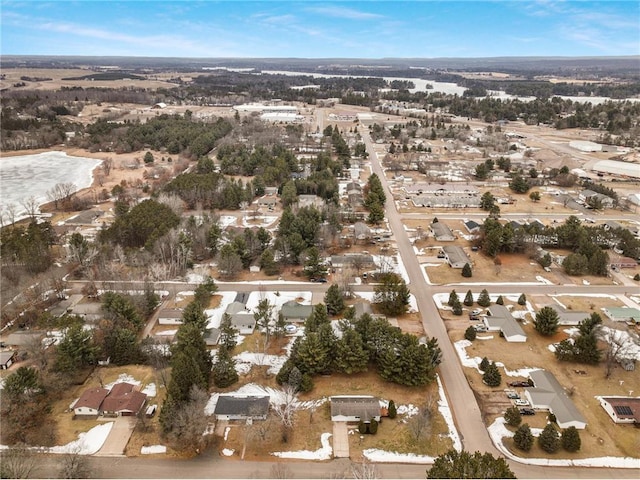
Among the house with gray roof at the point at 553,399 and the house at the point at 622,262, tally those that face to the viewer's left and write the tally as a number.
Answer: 1

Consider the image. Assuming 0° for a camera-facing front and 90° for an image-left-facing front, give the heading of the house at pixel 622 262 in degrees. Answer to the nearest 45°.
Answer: approximately 0°

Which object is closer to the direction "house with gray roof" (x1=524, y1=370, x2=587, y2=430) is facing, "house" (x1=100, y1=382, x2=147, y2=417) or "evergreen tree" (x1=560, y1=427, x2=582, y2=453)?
the house

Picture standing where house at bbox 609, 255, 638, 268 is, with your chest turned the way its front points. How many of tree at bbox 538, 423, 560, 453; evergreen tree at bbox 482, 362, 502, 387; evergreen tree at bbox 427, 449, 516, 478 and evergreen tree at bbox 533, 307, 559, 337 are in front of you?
4

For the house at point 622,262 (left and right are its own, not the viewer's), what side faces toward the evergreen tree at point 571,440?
front

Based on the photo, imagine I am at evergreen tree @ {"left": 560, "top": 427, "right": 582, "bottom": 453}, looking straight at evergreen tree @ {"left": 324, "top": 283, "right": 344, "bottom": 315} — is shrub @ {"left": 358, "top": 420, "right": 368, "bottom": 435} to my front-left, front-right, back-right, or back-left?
front-left

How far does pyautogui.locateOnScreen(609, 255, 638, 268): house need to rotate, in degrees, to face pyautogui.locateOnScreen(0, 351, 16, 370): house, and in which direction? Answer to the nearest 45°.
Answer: approximately 45° to its right

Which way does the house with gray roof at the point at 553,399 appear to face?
to the viewer's left

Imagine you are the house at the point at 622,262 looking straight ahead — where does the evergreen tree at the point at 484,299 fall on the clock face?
The evergreen tree is roughly at 1 o'clock from the house.

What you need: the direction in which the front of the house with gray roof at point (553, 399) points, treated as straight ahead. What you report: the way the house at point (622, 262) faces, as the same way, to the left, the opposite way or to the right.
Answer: to the left

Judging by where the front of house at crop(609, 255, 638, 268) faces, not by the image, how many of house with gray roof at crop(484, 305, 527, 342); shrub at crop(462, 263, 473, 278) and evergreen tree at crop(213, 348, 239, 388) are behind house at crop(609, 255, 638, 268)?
0

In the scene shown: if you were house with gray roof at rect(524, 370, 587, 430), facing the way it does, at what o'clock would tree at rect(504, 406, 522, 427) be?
The tree is roughly at 10 o'clock from the house with gray roof.

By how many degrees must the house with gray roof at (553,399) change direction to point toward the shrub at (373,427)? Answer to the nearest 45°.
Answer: approximately 45° to its left

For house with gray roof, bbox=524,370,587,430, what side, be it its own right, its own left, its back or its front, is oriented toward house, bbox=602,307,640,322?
right

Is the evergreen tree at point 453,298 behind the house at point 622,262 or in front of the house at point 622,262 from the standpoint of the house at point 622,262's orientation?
in front

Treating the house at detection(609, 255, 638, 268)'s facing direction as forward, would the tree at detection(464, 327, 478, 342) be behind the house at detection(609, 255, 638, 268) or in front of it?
in front

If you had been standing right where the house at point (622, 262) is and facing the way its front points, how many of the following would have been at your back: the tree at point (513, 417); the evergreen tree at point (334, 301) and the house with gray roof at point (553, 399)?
0

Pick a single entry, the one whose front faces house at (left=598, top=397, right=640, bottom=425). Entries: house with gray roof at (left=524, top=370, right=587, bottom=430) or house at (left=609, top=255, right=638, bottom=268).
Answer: house at (left=609, top=255, right=638, bottom=268)

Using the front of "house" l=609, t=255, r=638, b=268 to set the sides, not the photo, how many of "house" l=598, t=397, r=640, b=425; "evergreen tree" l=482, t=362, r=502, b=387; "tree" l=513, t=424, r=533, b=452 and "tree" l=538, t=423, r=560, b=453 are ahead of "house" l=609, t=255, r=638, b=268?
4
